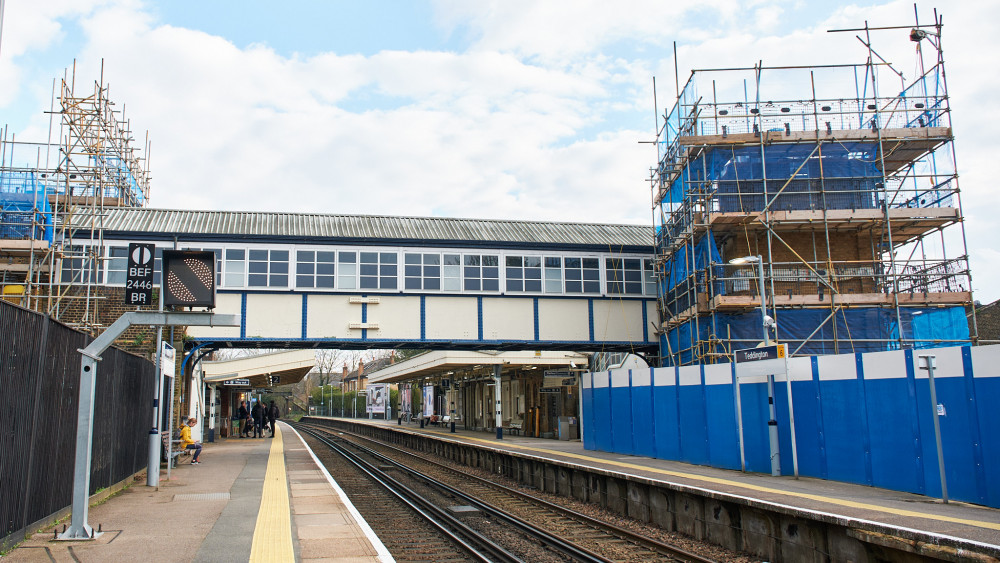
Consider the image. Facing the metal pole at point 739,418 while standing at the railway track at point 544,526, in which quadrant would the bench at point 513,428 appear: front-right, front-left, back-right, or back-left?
front-left

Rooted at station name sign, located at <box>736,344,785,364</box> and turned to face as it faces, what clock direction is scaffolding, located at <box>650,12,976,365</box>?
The scaffolding is roughly at 5 o'clock from the station name sign.

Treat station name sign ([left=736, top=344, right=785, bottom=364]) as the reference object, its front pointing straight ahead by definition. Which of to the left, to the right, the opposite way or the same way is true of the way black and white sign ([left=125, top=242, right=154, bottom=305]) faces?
to the left

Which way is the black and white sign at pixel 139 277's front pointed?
toward the camera

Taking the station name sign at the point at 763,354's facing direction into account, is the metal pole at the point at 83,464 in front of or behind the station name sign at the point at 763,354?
in front

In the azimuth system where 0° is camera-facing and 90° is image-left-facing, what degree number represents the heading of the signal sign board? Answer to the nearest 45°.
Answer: approximately 0°

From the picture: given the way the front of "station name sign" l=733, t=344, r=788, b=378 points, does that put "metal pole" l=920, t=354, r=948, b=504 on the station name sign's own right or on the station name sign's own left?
on the station name sign's own left

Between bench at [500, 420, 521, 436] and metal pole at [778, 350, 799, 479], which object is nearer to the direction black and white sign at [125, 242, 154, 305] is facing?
the metal pole

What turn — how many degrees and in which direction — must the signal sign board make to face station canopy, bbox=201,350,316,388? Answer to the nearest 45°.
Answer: approximately 180°

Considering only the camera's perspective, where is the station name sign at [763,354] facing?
facing the viewer and to the left of the viewer

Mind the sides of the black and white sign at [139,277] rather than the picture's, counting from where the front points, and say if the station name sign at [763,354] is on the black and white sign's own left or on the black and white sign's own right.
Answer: on the black and white sign's own left

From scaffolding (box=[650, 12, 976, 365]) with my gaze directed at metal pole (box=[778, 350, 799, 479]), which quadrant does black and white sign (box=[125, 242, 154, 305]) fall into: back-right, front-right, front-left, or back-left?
front-right

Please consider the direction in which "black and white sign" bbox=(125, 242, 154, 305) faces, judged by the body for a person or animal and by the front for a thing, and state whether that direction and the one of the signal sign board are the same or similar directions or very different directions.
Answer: same or similar directions

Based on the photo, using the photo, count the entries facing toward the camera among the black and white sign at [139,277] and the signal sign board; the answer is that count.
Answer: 2

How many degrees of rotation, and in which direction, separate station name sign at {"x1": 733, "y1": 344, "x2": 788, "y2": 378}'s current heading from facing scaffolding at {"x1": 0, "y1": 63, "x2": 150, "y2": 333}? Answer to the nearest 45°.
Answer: approximately 45° to its right

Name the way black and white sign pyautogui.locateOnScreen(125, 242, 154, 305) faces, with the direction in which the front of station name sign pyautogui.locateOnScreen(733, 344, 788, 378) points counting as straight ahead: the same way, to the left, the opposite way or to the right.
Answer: to the left
